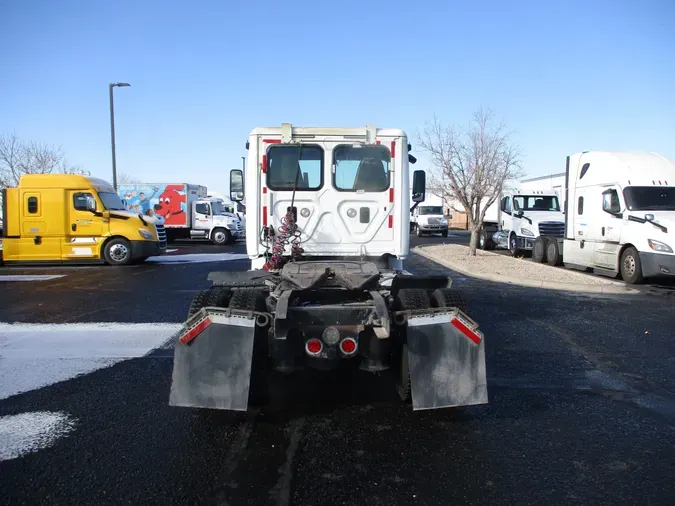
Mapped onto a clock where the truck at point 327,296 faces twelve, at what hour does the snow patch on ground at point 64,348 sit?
The snow patch on ground is roughly at 10 o'clock from the truck.

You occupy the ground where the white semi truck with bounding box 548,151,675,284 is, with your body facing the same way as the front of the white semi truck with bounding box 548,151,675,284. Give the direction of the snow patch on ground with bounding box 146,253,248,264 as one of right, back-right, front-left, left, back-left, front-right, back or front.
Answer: back-right

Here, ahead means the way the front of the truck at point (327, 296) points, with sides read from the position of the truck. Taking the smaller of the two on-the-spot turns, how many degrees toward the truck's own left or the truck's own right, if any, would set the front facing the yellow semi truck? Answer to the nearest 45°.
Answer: approximately 45° to the truck's own left

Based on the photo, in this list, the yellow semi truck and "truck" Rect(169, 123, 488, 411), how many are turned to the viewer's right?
1

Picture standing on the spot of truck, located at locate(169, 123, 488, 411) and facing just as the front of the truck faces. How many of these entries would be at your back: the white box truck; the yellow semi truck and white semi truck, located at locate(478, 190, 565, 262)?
0

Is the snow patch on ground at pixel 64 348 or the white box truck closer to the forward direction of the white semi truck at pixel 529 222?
the snow patch on ground

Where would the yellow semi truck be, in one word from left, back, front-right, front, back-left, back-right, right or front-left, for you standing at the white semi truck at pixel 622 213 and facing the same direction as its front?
back-right

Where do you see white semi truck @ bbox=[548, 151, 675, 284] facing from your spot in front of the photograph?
facing the viewer and to the right of the viewer

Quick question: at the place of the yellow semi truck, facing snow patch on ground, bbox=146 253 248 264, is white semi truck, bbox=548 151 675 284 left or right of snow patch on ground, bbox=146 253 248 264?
right

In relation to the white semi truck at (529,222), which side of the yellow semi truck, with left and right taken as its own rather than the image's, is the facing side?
front

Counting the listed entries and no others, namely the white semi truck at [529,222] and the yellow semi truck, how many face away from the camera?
0

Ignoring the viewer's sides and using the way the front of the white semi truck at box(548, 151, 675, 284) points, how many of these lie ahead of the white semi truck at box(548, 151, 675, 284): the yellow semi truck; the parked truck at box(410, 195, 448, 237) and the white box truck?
0

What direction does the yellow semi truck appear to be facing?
to the viewer's right

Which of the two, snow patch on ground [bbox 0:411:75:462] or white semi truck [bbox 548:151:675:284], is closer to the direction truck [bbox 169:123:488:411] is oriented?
the white semi truck

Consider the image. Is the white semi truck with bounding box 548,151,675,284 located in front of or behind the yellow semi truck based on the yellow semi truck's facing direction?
in front

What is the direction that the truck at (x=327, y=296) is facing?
away from the camera

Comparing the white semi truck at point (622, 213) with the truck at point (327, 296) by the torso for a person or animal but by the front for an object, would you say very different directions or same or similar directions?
very different directions
